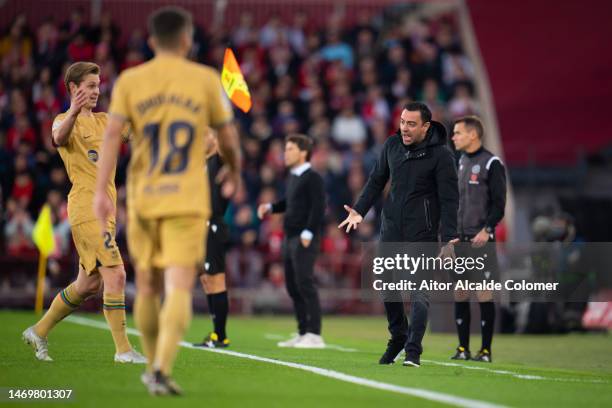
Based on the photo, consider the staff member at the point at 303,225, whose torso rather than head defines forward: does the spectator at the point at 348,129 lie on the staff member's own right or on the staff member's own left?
on the staff member's own right

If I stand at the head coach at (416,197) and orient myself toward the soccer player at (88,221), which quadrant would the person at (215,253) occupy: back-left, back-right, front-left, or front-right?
front-right

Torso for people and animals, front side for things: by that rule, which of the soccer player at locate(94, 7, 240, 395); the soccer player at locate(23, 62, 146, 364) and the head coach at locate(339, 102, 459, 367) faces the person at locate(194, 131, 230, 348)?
the soccer player at locate(94, 7, 240, 395)

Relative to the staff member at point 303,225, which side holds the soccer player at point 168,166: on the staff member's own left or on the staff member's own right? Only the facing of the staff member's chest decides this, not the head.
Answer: on the staff member's own left

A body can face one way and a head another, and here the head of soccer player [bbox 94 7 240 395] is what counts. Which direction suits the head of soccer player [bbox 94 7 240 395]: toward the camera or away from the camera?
away from the camera

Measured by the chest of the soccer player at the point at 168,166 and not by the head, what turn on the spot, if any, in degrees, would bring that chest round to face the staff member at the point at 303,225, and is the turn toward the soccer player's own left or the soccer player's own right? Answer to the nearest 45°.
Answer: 0° — they already face them

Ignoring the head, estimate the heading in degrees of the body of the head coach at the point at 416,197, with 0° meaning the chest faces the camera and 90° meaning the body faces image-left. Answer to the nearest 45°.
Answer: approximately 45°

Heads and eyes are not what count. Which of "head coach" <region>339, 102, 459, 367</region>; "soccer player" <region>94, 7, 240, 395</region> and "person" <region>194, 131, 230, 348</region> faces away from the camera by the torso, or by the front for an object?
"soccer player" <region>94, 7, 240, 395</region>

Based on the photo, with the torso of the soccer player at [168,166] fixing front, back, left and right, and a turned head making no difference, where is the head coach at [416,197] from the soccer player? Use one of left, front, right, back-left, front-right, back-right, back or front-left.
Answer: front-right

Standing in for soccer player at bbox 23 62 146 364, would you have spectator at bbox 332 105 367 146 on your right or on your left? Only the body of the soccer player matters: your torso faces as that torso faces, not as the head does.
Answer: on your left

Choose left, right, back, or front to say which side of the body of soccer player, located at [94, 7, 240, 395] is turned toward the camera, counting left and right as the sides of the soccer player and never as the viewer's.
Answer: back

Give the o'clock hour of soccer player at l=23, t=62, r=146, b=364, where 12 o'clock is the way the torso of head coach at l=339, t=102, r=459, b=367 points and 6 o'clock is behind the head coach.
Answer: The soccer player is roughly at 1 o'clock from the head coach.

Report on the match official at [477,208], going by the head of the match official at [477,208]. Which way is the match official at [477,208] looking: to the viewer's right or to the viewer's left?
to the viewer's left

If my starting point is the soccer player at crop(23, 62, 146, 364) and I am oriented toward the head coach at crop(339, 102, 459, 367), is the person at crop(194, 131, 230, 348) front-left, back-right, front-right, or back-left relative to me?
front-left

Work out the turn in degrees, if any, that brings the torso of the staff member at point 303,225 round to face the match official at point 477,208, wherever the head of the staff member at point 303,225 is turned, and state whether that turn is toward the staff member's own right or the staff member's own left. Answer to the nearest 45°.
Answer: approximately 135° to the staff member's own left
